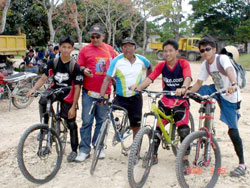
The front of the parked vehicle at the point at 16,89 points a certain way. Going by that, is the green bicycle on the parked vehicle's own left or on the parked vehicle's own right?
on the parked vehicle's own left

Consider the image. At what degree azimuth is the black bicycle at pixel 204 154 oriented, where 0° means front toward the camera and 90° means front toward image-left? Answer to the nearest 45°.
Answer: approximately 45°

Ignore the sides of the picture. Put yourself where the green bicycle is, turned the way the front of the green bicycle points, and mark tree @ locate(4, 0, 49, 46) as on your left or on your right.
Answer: on your right

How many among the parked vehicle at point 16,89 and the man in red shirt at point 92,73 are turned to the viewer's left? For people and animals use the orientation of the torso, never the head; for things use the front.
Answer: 1

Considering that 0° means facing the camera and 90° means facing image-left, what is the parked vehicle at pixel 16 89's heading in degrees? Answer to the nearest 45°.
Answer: approximately 90°

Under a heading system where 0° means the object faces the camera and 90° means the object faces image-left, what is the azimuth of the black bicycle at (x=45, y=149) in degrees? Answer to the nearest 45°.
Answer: approximately 45°

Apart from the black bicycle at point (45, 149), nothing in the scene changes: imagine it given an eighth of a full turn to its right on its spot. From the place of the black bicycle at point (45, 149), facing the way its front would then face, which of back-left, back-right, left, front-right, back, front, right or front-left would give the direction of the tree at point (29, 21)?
right

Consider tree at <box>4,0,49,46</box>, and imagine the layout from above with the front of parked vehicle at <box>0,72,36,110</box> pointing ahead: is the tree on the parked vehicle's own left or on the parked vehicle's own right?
on the parked vehicle's own right

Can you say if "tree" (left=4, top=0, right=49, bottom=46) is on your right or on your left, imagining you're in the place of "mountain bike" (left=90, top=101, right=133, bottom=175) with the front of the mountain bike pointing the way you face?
on your right

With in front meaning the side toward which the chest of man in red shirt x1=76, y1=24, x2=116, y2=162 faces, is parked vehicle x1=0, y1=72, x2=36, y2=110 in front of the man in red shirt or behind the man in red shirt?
behind

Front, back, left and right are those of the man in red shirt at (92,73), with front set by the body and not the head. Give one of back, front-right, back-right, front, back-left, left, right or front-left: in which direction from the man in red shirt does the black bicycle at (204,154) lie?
front-left

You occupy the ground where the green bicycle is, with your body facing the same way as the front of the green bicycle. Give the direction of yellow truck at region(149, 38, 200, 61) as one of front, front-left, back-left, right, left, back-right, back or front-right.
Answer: back-right

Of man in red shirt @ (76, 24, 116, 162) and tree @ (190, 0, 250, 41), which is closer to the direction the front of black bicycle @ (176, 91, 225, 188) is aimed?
the man in red shirt

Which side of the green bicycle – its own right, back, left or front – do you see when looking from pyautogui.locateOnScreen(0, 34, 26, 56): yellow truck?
right
